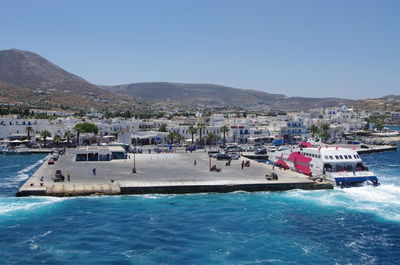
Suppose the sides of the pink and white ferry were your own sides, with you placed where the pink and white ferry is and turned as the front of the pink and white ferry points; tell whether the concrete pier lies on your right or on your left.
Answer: on your left
